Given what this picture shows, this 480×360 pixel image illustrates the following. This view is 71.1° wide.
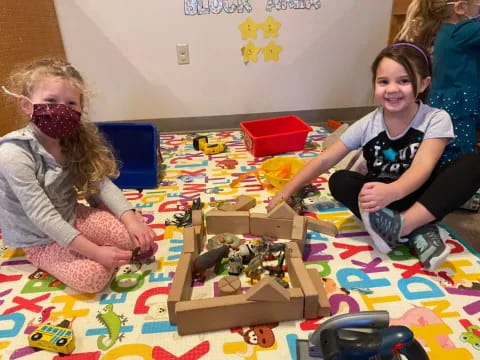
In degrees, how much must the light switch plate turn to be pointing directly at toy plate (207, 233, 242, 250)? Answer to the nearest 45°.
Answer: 0° — it already faces it

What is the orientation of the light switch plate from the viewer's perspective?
toward the camera

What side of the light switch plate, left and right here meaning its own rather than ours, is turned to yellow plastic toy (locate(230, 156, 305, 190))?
front

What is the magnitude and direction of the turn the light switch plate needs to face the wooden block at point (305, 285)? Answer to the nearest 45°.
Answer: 0° — it already faces it

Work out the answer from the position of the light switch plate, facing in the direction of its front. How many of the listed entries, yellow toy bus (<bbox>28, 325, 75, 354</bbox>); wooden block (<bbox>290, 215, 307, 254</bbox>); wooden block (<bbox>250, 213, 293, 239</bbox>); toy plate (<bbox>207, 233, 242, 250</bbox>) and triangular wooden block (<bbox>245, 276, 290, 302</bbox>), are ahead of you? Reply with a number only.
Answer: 5

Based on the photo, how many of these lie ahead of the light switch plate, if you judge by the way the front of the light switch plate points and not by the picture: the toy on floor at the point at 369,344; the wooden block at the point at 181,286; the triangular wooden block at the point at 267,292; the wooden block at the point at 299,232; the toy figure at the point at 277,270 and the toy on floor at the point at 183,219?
6

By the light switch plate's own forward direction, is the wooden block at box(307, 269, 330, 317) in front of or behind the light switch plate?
in front

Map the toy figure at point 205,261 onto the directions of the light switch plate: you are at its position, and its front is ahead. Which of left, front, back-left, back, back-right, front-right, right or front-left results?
front

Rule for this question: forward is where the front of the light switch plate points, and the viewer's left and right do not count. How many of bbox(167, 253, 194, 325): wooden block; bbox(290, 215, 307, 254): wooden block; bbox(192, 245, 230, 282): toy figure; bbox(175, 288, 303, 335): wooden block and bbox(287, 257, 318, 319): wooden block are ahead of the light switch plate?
5

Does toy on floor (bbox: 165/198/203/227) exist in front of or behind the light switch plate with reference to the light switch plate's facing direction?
in front

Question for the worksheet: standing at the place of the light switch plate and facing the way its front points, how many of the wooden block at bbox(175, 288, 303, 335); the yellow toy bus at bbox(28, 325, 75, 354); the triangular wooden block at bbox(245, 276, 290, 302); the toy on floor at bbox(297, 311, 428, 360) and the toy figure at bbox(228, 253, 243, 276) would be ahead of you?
5

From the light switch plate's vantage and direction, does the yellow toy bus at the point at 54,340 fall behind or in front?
in front
